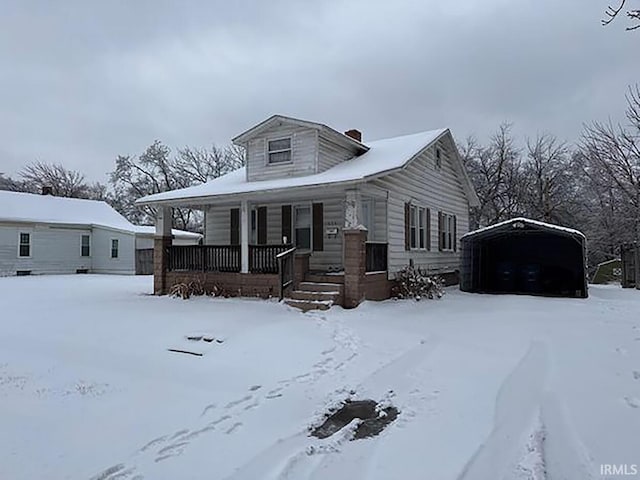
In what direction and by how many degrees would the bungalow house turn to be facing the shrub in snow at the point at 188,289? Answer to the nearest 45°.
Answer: approximately 45° to its right

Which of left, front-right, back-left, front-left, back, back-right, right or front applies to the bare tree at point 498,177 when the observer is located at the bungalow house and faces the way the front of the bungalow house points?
back

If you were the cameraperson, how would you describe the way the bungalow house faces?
facing the viewer and to the left of the viewer

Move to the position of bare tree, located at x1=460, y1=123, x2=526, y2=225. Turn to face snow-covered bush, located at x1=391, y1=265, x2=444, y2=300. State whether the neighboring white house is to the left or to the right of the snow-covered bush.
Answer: right

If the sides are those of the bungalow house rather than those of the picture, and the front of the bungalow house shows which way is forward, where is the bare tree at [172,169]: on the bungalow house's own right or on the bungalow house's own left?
on the bungalow house's own right

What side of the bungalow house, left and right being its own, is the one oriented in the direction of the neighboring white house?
right

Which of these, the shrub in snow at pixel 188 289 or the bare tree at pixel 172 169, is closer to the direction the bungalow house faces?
the shrub in snow

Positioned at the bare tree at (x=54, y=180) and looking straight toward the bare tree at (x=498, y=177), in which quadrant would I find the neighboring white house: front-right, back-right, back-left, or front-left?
front-right

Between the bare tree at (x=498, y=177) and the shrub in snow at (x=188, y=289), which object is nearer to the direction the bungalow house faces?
the shrub in snow

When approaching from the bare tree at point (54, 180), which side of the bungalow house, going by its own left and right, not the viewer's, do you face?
right

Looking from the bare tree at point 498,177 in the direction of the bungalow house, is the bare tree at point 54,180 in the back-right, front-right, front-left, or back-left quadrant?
front-right

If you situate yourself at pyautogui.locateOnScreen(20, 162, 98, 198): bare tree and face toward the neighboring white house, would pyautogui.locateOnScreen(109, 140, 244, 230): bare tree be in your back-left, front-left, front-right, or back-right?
front-left

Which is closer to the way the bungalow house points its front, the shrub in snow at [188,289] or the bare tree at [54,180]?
the shrub in snow

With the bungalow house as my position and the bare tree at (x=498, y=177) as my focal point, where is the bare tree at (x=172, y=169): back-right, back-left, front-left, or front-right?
front-left
